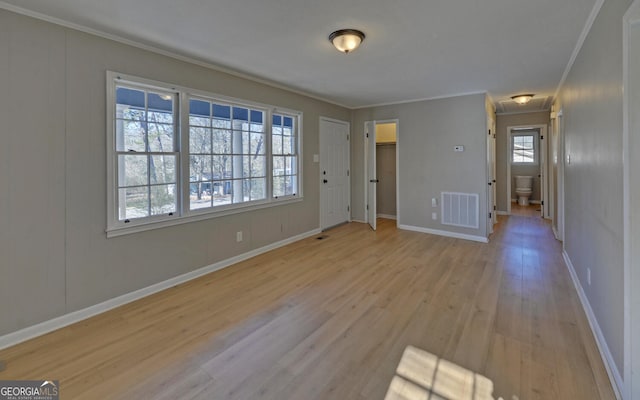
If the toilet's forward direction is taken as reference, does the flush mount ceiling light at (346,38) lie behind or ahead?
ahead

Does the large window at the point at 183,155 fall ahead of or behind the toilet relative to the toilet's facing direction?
ahead

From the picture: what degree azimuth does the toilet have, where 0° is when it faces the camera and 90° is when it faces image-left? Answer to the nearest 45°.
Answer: approximately 0°

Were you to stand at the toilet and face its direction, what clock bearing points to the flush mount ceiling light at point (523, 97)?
The flush mount ceiling light is roughly at 12 o'clock from the toilet.
